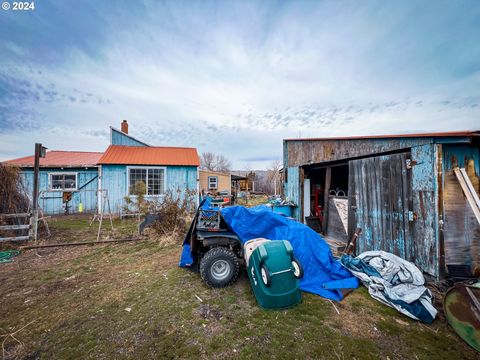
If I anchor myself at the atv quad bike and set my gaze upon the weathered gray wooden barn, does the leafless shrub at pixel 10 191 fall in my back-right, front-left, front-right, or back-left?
back-left

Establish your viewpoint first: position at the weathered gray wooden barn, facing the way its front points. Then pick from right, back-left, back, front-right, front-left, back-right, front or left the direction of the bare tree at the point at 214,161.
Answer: right

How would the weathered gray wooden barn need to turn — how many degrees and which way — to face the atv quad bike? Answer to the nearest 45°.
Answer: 0° — it already faces it

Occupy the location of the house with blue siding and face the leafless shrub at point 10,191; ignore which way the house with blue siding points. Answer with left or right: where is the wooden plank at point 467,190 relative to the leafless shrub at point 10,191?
left

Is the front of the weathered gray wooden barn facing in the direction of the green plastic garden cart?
yes

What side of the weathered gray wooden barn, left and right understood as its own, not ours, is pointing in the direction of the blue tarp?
front

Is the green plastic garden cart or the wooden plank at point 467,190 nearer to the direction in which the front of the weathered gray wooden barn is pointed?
the green plastic garden cart

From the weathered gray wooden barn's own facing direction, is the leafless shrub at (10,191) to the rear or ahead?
ahead
